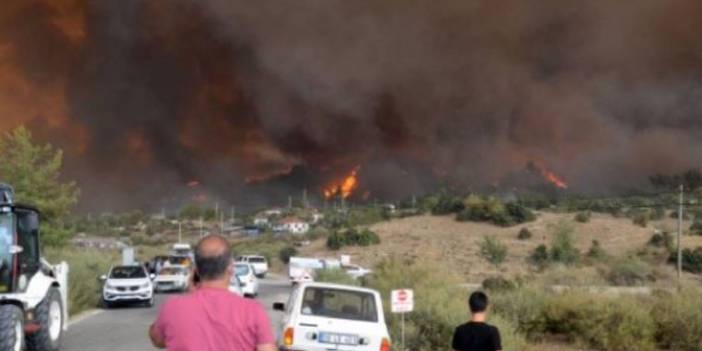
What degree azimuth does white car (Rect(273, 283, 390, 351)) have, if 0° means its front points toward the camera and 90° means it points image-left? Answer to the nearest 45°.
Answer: approximately 180°

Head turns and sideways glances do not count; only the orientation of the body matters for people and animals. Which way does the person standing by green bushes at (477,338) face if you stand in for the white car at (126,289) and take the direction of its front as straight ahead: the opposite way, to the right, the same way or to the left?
the opposite way

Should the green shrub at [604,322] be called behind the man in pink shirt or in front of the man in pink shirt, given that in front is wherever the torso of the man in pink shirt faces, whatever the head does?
in front

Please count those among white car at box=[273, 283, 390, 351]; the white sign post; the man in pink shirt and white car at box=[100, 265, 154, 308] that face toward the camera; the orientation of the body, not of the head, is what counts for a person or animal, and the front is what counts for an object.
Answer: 2

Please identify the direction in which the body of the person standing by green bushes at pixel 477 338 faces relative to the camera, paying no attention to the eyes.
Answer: away from the camera

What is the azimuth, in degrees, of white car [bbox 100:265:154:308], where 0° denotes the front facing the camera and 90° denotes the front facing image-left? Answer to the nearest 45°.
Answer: approximately 0°

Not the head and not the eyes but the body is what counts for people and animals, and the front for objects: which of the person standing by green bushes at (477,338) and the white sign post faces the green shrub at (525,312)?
the person standing by green bushes

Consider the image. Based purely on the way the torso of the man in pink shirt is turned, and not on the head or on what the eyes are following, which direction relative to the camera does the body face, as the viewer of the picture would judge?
away from the camera

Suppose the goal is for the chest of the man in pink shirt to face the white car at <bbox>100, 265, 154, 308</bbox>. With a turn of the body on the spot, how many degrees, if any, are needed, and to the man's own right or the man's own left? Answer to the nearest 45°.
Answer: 0° — they already face it

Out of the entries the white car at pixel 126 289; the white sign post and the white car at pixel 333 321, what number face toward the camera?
2

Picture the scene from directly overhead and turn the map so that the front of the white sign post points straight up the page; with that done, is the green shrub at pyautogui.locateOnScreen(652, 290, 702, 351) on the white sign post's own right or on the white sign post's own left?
on the white sign post's own left

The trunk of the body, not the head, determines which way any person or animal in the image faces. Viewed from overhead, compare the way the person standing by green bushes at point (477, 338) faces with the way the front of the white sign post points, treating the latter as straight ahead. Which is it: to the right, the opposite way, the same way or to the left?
the opposite way

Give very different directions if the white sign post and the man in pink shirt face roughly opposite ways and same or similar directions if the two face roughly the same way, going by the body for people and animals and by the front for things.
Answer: very different directions

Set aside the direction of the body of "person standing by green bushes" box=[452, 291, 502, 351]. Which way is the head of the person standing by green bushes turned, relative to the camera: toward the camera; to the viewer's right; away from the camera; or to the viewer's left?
away from the camera

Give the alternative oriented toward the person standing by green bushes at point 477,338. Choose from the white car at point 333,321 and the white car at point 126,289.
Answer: the white car at point 126,289
